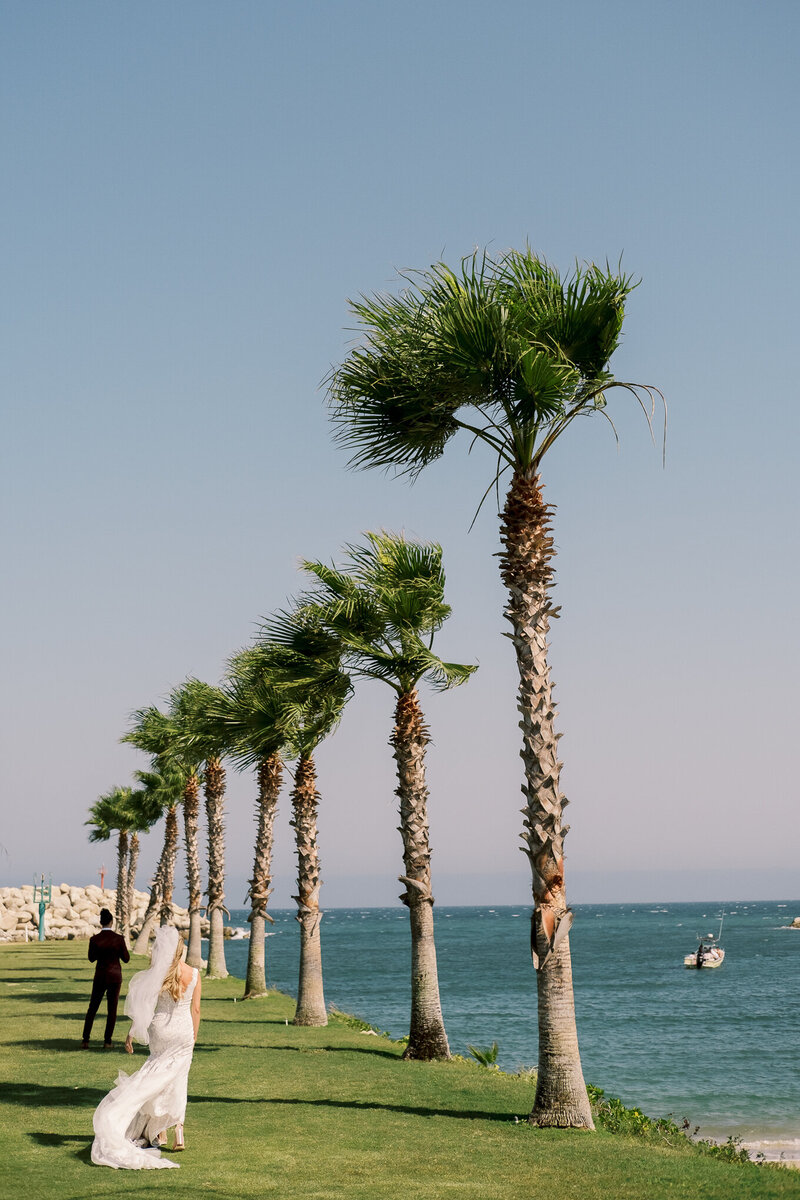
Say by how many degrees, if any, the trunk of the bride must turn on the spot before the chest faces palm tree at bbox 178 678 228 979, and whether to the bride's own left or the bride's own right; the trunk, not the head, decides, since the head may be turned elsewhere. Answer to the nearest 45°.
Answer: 0° — they already face it

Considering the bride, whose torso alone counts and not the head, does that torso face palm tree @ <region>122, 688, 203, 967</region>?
yes

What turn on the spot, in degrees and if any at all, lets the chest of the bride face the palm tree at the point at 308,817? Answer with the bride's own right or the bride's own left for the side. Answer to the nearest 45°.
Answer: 0° — they already face it

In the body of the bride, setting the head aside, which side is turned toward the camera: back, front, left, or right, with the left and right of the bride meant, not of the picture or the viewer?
back

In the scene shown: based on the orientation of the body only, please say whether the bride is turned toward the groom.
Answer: yes

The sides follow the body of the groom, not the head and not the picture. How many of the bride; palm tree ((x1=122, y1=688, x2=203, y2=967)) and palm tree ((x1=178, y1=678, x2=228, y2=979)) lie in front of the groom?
2

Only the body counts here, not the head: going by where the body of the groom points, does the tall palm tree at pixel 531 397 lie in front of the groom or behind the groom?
behind

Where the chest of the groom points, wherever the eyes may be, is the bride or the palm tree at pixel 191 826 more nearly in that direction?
the palm tree

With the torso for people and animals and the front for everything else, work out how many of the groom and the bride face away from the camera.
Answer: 2

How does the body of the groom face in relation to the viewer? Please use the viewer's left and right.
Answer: facing away from the viewer
